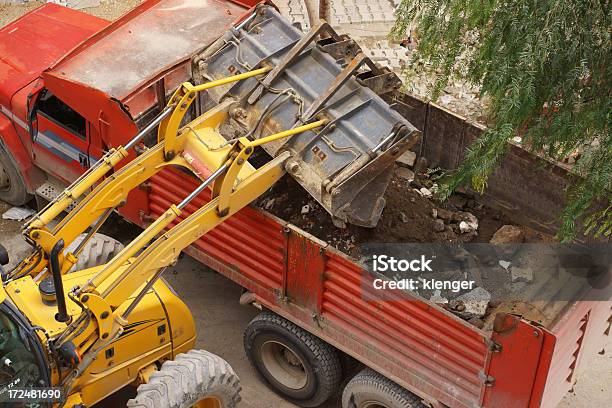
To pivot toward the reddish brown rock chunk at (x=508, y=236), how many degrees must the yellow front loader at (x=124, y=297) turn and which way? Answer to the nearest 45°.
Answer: approximately 45° to its right

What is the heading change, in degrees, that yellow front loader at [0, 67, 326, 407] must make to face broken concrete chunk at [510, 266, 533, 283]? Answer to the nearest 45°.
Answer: approximately 45° to its right

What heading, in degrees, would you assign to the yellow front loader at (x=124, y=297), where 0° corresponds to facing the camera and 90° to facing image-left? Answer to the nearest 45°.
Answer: approximately 225°

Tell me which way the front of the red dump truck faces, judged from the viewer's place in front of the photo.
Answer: facing away from the viewer and to the left of the viewer

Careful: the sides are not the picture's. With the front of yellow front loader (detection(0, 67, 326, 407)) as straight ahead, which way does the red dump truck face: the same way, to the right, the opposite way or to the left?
to the left
